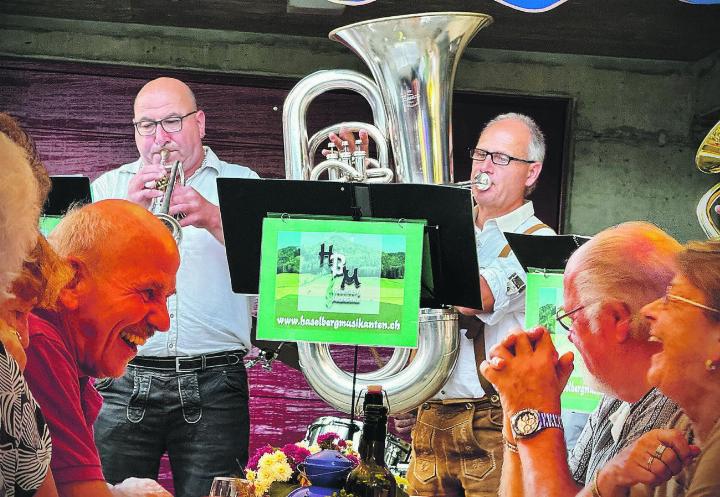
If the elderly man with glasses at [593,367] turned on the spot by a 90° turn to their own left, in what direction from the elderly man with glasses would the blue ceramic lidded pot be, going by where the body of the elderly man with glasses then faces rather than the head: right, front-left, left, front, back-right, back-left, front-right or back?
front-right

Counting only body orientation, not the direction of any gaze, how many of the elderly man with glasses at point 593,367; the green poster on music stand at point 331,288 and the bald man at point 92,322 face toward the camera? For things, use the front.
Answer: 1

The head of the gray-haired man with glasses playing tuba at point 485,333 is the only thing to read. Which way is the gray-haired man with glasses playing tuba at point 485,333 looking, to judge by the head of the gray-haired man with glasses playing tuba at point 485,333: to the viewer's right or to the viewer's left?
to the viewer's left

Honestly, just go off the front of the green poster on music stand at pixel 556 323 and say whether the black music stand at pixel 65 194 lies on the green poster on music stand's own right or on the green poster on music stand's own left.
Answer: on the green poster on music stand's own right

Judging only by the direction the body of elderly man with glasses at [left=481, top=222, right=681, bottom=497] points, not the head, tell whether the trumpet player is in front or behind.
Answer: in front

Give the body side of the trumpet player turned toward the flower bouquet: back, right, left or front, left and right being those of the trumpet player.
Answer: front

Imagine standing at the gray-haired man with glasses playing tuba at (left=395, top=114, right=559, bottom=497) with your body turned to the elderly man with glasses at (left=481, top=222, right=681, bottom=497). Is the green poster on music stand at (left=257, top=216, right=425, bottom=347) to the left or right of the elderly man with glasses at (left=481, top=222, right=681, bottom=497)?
right

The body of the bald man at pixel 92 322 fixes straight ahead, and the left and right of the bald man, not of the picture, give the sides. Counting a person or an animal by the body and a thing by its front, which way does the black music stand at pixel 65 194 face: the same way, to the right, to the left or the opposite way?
to the left

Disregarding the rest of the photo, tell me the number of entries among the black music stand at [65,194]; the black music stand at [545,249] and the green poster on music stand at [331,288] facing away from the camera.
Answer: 2
